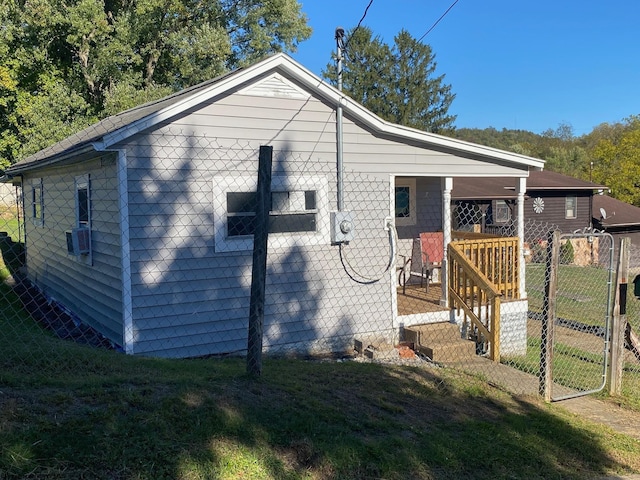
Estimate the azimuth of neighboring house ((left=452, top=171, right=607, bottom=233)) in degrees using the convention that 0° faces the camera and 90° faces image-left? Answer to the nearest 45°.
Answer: approximately 0°

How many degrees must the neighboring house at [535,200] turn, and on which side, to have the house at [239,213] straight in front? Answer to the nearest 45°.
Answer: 0° — it already faces it

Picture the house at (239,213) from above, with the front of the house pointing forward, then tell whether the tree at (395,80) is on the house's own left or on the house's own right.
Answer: on the house's own left

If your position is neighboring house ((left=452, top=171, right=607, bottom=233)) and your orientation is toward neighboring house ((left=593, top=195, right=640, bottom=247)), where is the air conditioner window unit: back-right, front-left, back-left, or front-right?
back-right

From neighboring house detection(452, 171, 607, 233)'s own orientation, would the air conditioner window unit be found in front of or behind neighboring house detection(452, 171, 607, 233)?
in front

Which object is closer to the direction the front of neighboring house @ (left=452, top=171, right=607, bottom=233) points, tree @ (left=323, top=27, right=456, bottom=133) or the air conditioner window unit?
the air conditioner window unit

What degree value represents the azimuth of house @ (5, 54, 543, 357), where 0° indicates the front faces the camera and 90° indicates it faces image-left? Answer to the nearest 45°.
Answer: approximately 270°

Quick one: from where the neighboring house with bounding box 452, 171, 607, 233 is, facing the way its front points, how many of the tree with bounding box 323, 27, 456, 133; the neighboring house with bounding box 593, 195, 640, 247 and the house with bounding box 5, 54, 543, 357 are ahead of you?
1
